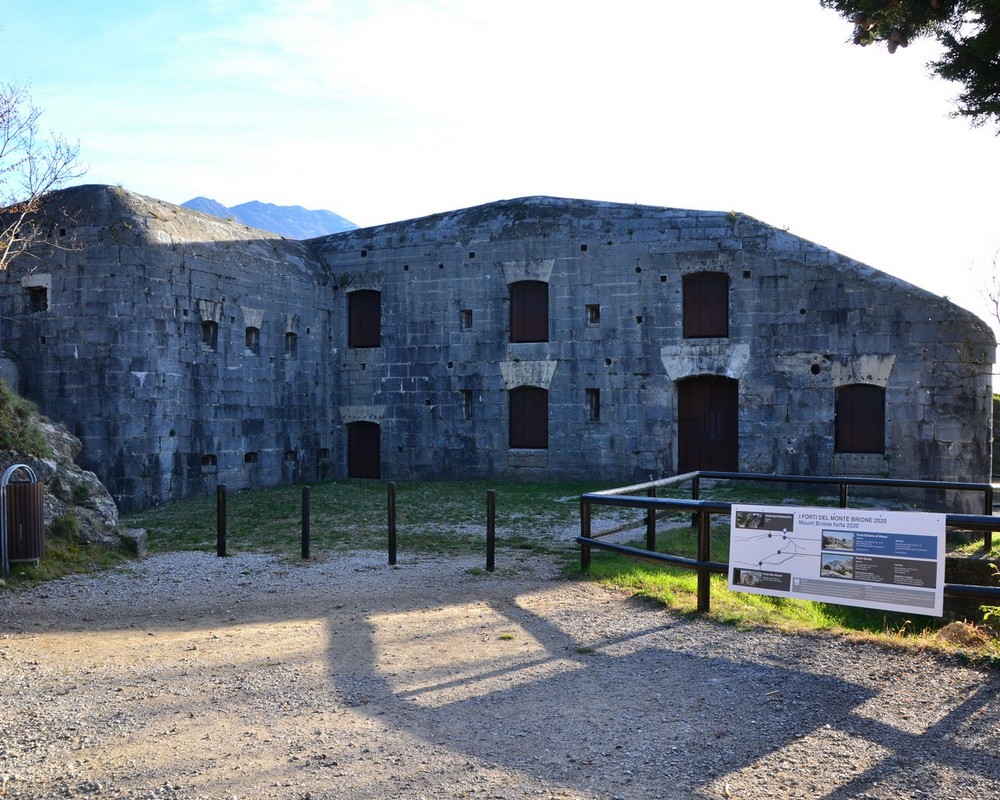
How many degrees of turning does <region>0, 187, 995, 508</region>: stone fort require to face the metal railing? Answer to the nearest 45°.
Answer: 0° — it already faces it

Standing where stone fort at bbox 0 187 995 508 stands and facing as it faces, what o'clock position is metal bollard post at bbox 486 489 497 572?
The metal bollard post is roughly at 12 o'clock from the stone fort.

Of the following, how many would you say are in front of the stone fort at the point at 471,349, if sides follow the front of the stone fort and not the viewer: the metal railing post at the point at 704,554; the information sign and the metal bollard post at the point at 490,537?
3

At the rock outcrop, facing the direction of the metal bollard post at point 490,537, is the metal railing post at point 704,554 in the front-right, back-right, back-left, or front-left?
front-right

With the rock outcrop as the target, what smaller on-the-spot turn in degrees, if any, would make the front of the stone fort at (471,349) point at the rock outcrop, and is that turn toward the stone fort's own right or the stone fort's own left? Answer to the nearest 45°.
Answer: approximately 45° to the stone fort's own right

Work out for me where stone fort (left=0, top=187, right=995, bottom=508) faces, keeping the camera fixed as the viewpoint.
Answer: facing the viewer

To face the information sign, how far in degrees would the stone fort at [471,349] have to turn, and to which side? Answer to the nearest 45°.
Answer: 0° — it already faces it

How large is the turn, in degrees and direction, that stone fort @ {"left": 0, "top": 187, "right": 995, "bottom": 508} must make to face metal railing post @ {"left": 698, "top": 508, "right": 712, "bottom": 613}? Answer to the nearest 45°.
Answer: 0° — it already faces it

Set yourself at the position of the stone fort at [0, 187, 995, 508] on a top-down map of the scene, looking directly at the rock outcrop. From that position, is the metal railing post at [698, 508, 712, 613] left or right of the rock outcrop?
left
